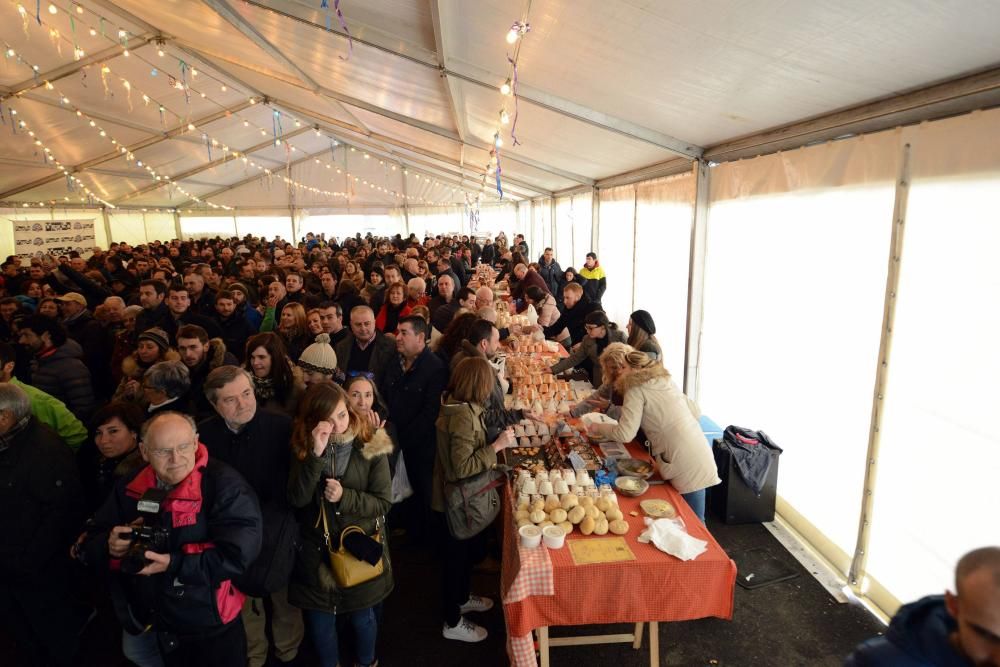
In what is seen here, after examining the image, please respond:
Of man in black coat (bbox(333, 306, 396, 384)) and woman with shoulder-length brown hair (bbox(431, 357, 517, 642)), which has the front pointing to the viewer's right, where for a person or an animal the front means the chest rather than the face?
the woman with shoulder-length brown hair

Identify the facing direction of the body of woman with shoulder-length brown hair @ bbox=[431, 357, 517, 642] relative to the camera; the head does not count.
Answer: to the viewer's right

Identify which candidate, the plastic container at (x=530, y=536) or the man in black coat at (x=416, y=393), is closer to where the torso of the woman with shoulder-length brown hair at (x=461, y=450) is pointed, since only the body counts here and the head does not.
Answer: the plastic container

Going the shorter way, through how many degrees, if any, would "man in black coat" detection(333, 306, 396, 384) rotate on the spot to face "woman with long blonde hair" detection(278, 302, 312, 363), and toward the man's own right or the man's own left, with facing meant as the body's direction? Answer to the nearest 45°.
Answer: approximately 135° to the man's own right

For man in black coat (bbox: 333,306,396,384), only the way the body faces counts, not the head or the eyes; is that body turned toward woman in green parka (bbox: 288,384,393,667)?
yes

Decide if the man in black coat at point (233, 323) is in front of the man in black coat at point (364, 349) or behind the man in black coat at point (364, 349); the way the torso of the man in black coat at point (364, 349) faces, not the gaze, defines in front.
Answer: behind
